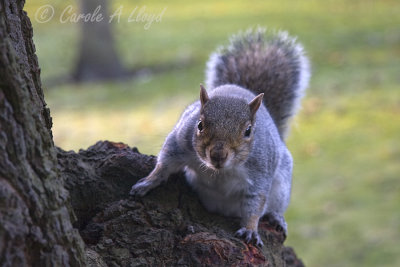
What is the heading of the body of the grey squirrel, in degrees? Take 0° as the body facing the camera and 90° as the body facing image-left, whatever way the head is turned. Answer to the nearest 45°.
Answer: approximately 0°

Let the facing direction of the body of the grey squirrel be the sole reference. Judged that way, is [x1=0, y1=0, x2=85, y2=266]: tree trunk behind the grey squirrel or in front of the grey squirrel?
in front

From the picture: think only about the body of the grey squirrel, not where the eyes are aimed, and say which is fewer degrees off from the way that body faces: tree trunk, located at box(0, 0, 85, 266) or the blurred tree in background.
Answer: the tree trunk
